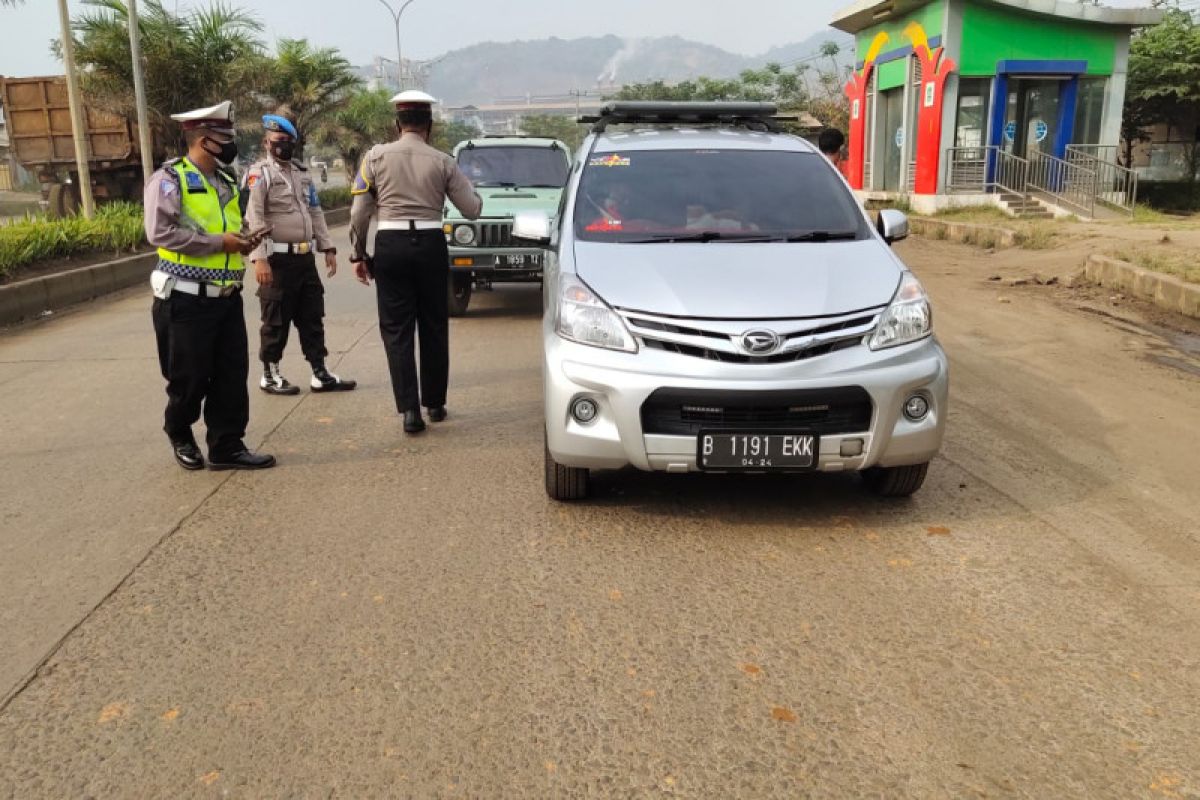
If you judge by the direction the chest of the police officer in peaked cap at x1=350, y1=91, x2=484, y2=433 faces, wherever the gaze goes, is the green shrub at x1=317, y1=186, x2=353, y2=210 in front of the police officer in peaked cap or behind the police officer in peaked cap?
in front

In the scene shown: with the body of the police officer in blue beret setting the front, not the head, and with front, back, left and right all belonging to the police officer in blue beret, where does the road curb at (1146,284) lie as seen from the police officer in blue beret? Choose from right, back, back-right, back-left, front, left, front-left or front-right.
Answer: front-left

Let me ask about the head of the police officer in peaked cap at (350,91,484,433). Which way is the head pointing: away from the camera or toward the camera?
away from the camera

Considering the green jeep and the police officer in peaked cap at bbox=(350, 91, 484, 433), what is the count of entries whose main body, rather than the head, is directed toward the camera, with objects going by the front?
1

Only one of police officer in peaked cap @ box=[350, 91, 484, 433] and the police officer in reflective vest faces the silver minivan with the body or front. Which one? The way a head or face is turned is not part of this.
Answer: the police officer in reflective vest

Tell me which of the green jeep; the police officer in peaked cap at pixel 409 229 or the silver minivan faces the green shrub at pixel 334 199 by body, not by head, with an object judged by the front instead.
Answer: the police officer in peaked cap

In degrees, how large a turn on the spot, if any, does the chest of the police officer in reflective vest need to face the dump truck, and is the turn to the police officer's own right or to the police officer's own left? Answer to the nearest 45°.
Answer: approximately 135° to the police officer's own left

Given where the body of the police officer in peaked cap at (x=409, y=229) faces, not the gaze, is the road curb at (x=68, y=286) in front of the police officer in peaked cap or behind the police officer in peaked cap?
in front

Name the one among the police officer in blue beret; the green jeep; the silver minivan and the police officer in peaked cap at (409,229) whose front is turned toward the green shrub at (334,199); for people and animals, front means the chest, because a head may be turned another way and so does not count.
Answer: the police officer in peaked cap

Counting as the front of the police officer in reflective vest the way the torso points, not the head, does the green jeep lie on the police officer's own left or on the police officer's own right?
on the police officer's own left

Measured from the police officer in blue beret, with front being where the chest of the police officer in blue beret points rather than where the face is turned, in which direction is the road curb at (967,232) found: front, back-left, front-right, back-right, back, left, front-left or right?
left

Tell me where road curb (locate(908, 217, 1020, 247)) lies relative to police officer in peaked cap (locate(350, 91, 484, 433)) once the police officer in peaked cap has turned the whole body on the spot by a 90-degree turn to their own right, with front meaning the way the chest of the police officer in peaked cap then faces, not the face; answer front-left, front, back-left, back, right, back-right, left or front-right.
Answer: front-left

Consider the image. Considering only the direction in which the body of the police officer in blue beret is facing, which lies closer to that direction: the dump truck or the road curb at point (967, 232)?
the road curb

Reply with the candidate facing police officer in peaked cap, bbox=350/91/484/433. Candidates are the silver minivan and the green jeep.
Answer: the green jeep

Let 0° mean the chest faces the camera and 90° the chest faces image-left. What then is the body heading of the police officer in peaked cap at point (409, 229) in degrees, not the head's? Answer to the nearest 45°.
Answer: approximately 180°

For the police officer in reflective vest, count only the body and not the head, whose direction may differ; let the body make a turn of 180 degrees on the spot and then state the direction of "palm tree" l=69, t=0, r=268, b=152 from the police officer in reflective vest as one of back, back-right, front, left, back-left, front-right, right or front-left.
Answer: front-right

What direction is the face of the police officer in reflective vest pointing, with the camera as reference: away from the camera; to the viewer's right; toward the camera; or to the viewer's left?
to the viewer's right

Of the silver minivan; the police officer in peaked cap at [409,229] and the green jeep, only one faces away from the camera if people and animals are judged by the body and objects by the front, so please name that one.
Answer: the police officer in peaked cap
